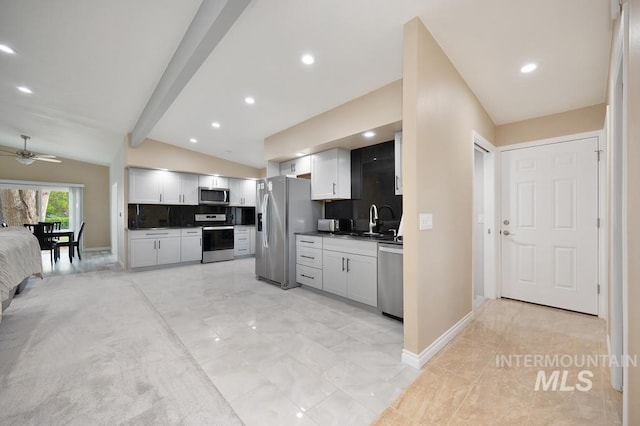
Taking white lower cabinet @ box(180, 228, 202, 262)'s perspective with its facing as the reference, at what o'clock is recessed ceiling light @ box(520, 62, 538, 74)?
The recessed ceiling light is roughly at 11 o'clock from the white lower cabinet.

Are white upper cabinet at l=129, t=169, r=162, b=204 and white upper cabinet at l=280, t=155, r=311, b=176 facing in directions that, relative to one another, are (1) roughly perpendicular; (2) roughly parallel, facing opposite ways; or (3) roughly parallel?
roughly perpendicular

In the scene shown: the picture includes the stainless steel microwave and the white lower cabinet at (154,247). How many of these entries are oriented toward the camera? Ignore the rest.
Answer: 2

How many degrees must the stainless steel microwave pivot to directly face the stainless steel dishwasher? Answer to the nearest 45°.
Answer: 0° — it already faces it

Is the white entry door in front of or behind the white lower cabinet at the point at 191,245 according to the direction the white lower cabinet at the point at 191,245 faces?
in front

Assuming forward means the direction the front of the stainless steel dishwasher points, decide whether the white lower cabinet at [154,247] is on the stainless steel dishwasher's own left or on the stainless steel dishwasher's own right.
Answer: on the stainless steel dishwasher's own right

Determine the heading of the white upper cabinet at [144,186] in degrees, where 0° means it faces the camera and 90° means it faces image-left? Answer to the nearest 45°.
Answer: approximately 0°

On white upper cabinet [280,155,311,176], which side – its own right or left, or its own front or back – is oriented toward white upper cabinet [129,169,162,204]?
right

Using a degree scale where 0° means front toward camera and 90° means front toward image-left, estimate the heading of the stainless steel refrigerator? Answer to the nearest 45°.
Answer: approximately 45°

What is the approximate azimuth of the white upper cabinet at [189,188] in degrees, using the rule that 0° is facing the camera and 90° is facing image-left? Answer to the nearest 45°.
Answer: approximately 0°

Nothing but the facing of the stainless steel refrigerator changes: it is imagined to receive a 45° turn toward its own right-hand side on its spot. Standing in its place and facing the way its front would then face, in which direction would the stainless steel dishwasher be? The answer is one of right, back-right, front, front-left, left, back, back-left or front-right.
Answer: back-left

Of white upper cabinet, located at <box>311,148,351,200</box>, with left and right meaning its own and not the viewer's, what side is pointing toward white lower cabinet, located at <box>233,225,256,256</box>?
right
